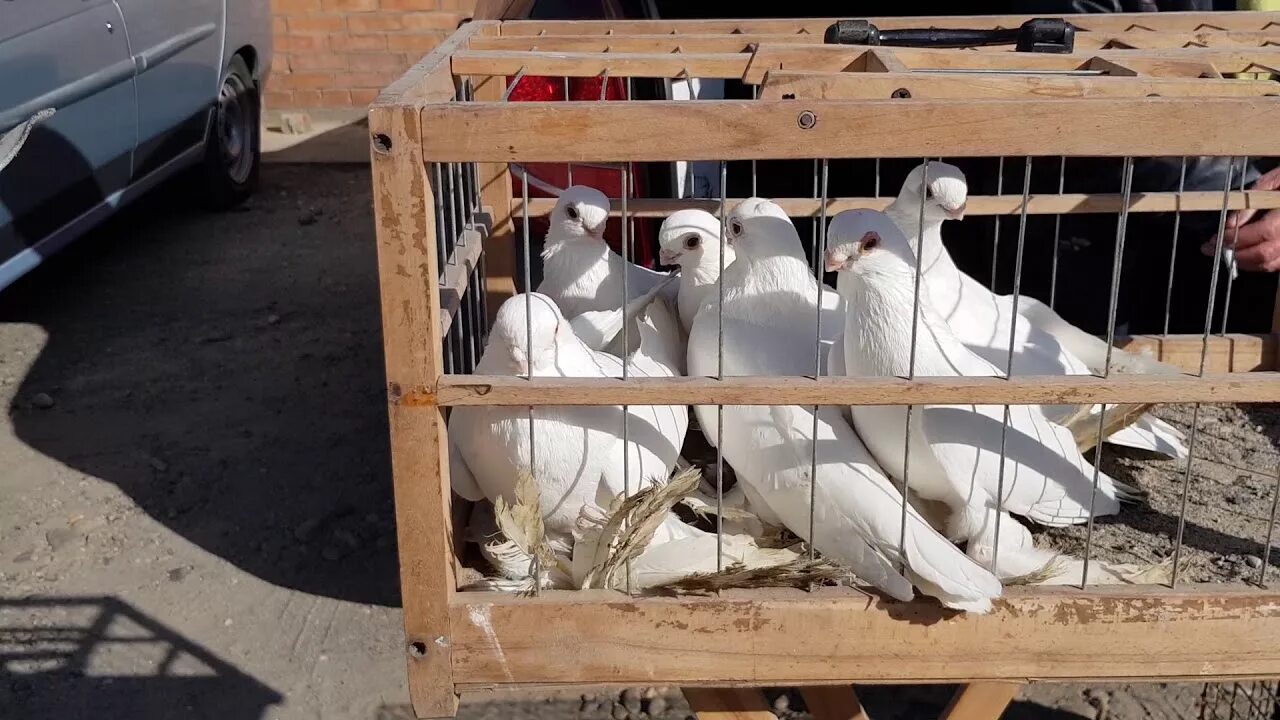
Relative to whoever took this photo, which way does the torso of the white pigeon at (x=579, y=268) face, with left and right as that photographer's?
facing the viewer and to the left of the viewer

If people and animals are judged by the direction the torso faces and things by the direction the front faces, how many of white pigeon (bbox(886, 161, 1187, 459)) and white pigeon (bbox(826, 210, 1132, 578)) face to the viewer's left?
2

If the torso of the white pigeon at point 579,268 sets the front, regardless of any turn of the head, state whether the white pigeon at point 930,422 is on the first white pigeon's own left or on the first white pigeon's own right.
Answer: on the first white pigeon's own left

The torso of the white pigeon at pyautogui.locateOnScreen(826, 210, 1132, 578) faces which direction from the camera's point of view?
to the viewer's left

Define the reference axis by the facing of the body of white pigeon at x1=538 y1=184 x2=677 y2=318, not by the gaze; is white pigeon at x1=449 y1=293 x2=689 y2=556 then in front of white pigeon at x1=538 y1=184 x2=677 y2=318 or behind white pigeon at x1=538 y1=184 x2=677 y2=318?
in front

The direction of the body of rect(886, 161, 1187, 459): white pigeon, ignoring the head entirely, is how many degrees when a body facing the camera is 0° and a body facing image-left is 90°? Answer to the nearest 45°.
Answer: approximately 90°

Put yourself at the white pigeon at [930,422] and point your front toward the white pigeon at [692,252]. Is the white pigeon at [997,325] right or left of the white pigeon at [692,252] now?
right

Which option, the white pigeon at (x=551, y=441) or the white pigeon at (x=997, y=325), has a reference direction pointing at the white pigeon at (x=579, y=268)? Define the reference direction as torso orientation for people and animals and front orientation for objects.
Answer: the white pigeon at (x=997, y=325)
